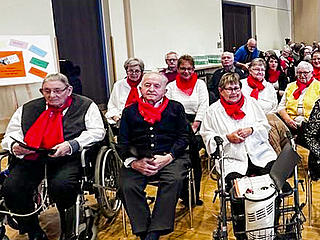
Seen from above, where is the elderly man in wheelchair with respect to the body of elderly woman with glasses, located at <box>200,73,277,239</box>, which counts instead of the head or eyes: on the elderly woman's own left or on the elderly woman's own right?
on the elderly woman's own right

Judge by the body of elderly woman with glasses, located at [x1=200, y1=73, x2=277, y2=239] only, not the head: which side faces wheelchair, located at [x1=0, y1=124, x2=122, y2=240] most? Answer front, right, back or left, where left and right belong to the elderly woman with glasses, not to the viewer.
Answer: right

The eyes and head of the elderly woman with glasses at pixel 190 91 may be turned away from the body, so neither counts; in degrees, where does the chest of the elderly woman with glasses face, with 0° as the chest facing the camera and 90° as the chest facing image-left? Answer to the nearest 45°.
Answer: approximately 0°

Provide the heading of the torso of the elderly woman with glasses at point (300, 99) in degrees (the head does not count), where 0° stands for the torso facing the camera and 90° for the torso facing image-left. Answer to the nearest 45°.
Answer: approximately 45°

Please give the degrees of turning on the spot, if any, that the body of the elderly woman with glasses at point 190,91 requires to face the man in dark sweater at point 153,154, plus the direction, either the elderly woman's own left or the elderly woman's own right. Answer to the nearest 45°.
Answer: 0° — they already face them

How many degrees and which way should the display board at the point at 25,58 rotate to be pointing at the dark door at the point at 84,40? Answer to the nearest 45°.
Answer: approximately 135° to its left

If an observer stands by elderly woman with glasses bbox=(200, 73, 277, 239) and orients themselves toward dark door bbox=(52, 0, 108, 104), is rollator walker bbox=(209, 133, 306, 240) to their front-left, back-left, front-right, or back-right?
back-left

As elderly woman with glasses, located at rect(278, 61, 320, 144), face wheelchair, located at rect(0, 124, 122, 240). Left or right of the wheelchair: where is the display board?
right

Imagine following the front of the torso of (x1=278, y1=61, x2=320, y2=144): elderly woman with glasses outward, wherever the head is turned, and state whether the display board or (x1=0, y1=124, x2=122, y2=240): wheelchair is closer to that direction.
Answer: the wheelchair

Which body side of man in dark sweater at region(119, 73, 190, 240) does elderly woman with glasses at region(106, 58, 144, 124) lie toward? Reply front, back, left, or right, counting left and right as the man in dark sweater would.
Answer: back
